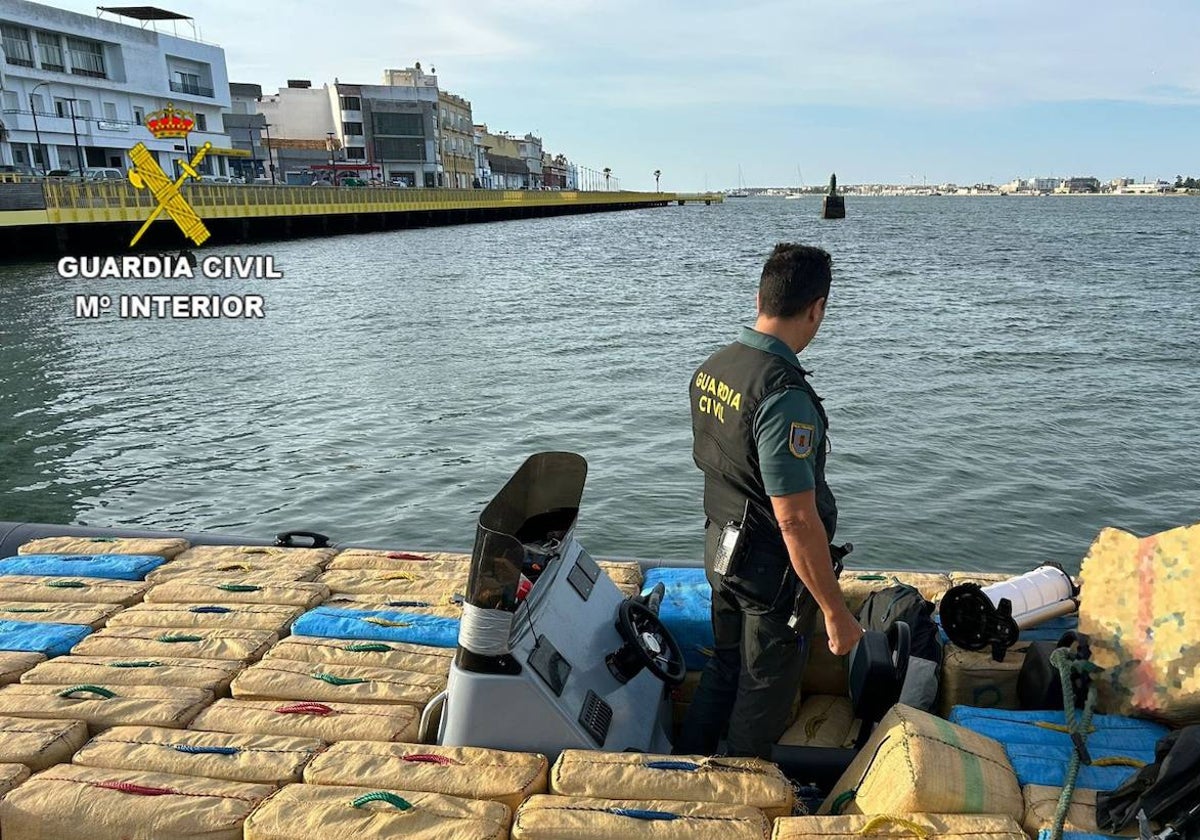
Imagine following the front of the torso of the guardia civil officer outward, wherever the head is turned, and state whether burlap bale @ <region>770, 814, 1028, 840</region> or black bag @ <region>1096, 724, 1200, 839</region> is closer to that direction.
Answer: the black bag

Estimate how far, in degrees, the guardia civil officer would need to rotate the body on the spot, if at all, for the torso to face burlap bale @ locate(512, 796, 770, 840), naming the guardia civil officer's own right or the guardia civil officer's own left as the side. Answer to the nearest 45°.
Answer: approximately 180°

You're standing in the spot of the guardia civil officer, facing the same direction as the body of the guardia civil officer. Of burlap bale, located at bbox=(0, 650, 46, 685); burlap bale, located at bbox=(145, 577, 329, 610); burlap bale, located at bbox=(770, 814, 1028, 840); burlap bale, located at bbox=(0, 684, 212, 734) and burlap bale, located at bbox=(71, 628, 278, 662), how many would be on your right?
1

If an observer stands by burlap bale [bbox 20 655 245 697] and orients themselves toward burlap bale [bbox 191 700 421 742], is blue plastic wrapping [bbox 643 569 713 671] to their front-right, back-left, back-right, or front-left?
front-left

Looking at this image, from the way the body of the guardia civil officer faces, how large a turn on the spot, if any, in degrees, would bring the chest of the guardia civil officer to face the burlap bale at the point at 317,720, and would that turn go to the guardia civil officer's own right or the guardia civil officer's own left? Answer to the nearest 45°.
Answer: approximately 135° to the guardia civil officer's own left

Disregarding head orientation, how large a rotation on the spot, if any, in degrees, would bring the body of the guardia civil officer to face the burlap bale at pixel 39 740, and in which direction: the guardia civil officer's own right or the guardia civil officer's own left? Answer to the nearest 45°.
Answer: approximately 135° to the guardia civil officer's own left

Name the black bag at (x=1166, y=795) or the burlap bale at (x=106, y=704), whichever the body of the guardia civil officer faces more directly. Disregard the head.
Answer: the black bag

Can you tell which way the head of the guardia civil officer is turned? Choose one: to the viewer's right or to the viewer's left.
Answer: to the viewer's right

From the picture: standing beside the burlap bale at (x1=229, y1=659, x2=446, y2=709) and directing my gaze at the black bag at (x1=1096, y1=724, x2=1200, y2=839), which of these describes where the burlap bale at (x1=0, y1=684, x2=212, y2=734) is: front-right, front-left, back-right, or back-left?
back-right
